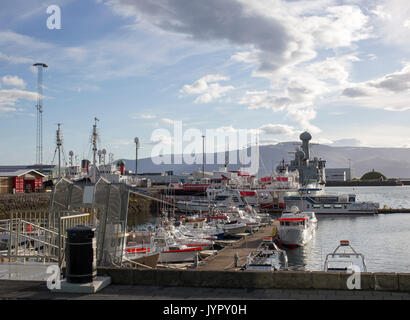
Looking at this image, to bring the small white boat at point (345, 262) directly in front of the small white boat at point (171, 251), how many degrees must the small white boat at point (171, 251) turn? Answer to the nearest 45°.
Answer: approximately 45° to its right

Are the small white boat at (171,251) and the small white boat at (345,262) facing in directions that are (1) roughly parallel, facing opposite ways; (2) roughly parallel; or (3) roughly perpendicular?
roughly perpendicular

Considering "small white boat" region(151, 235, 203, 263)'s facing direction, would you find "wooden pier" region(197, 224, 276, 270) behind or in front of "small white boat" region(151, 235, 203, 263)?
in front

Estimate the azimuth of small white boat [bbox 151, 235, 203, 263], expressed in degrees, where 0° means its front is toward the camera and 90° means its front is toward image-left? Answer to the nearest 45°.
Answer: approximately 270°
